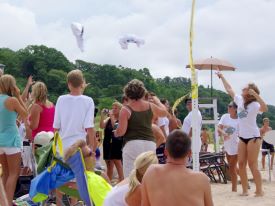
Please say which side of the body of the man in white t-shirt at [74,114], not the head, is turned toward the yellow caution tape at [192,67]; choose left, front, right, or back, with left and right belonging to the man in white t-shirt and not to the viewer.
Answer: right

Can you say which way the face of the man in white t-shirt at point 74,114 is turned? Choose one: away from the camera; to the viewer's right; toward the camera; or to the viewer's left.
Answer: away from the camera

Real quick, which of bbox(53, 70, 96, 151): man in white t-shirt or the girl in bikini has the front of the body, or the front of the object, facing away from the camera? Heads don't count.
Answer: the man in white t-shirt

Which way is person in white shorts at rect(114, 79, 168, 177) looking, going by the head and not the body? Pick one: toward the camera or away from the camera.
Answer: away from the camera

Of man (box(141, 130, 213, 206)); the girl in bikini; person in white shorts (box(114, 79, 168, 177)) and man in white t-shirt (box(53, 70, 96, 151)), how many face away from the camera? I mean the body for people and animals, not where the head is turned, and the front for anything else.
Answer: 3

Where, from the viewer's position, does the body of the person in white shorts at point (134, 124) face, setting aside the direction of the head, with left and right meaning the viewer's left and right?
facing away from the viewer

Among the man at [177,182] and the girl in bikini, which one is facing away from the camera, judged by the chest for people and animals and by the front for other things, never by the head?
the man

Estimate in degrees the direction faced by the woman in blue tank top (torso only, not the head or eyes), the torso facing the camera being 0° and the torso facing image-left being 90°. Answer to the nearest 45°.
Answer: approximately 225°

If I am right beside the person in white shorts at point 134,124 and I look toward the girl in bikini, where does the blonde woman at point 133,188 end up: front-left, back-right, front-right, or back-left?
back-right

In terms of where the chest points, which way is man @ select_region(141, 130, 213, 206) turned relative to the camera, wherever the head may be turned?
away from the camera

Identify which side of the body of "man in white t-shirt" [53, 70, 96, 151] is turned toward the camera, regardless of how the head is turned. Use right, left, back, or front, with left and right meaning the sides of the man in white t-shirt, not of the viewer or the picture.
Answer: back

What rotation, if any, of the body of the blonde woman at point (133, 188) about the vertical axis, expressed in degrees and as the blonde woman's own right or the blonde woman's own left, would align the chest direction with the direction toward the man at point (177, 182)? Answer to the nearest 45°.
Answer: approximately 90° to the blonde woman's own right
